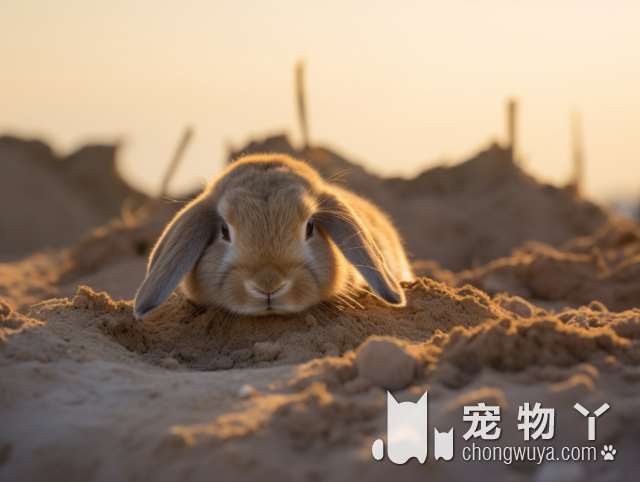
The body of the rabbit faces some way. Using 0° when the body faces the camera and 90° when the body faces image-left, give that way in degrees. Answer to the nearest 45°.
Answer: approximately 0°

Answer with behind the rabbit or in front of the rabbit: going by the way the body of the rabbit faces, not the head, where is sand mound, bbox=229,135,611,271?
behind

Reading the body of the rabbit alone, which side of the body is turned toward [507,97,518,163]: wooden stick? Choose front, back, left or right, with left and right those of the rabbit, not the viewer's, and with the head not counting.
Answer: back

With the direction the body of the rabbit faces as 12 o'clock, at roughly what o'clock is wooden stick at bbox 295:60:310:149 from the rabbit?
The wooden stick is roughly at 6 o'clock from the rabbit.

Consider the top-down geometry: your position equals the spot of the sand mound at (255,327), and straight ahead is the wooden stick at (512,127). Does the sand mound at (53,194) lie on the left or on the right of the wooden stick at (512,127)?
left

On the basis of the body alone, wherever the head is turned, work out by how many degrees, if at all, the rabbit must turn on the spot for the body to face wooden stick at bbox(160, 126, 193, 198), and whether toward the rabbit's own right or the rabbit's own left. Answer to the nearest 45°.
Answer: approximately 180°

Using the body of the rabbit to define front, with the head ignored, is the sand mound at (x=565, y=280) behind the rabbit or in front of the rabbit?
behind
